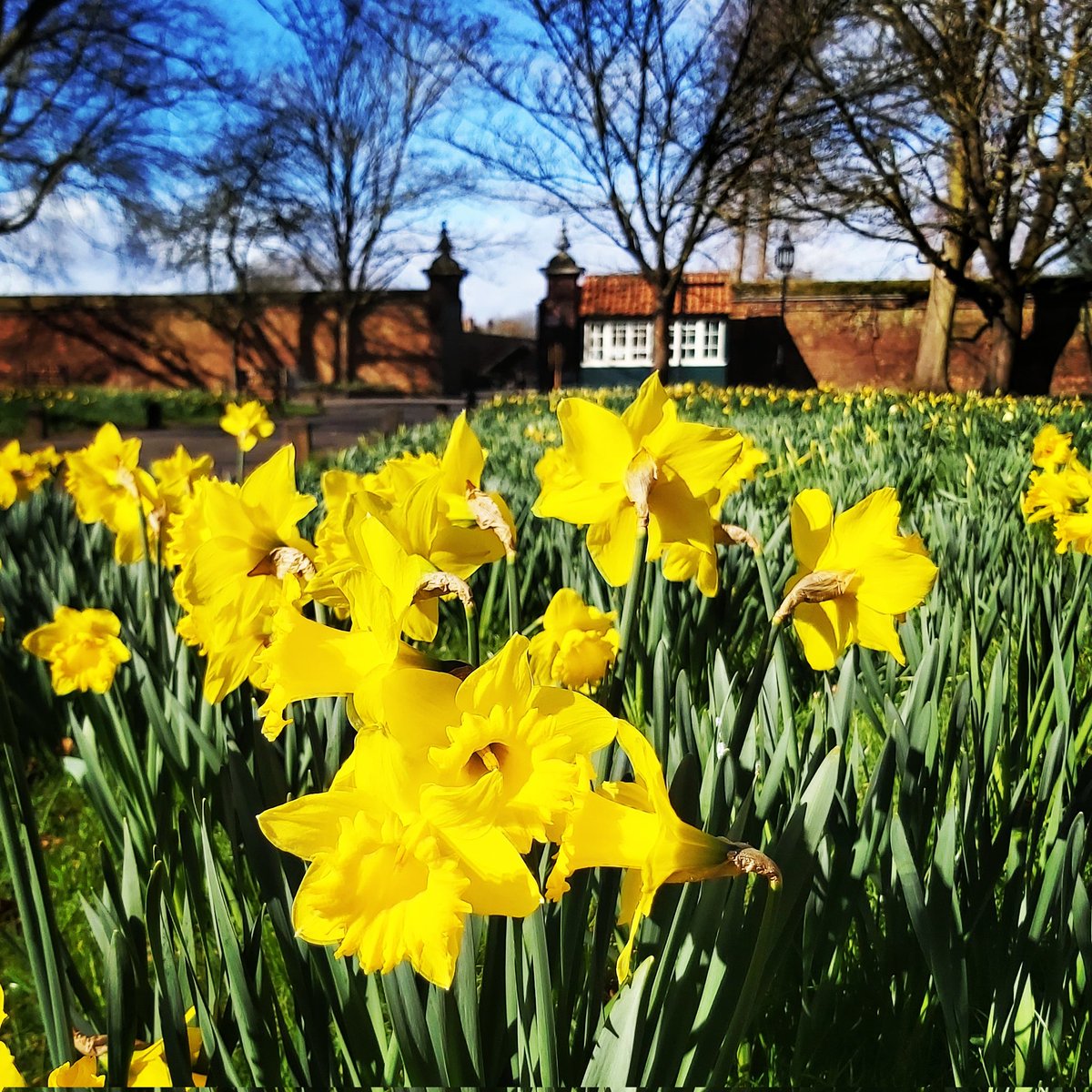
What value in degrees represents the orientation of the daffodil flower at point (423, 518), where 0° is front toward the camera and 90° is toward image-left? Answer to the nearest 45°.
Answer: approximately 90°

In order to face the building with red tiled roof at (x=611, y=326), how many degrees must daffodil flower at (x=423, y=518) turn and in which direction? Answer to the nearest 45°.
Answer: approximately 90° to its right
